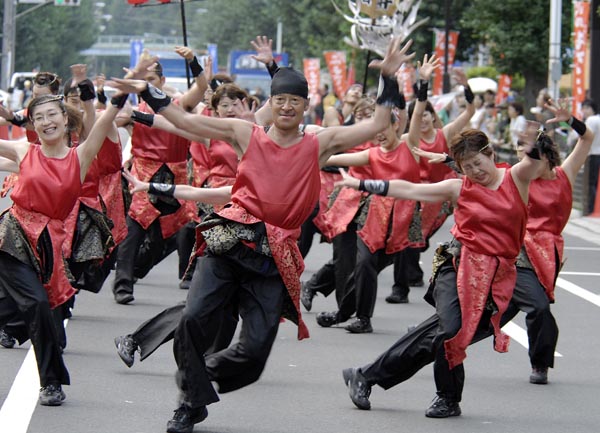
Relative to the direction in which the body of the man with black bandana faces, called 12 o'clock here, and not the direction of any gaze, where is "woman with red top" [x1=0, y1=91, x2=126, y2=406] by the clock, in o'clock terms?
The woman with red top is roughly at 4 o'clock from the man with black bandana.

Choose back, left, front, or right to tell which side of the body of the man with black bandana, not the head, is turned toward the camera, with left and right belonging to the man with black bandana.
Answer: front

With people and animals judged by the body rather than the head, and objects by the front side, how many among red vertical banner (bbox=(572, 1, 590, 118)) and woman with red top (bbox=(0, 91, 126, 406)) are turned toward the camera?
2

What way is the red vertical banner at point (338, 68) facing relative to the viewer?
toward the camera

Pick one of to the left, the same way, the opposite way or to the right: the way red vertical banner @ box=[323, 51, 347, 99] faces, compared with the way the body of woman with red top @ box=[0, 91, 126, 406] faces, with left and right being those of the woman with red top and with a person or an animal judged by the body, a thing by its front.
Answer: the same way

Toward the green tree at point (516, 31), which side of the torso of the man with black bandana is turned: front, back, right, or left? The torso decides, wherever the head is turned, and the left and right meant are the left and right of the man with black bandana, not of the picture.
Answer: back

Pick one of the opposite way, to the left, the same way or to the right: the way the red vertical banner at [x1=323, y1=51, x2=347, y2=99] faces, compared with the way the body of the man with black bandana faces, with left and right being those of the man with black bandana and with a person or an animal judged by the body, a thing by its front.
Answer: the same way

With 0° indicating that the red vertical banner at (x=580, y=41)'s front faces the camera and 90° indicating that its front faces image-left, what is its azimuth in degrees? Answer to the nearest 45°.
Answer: approximately 0°

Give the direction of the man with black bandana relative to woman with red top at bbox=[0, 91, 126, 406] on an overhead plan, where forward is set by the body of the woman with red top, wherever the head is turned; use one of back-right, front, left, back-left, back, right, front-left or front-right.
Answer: front-left

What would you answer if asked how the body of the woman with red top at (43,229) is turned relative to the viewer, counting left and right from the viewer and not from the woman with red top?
facing the viewer

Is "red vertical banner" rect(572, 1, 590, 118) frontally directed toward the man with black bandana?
yes

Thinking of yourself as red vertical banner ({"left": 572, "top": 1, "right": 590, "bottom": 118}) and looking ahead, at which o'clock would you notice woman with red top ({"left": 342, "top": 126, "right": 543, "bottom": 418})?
The woman with red top is roughly at 12 o'clock from the red vertical banner.

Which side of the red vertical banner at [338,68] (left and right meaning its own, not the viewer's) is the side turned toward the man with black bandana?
front

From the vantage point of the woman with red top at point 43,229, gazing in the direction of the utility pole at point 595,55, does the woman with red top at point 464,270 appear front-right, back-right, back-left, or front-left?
front-right
